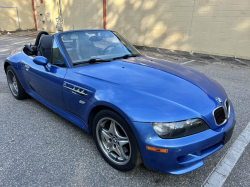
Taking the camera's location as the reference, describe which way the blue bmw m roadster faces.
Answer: facing the viewer and to the right of the viewer
